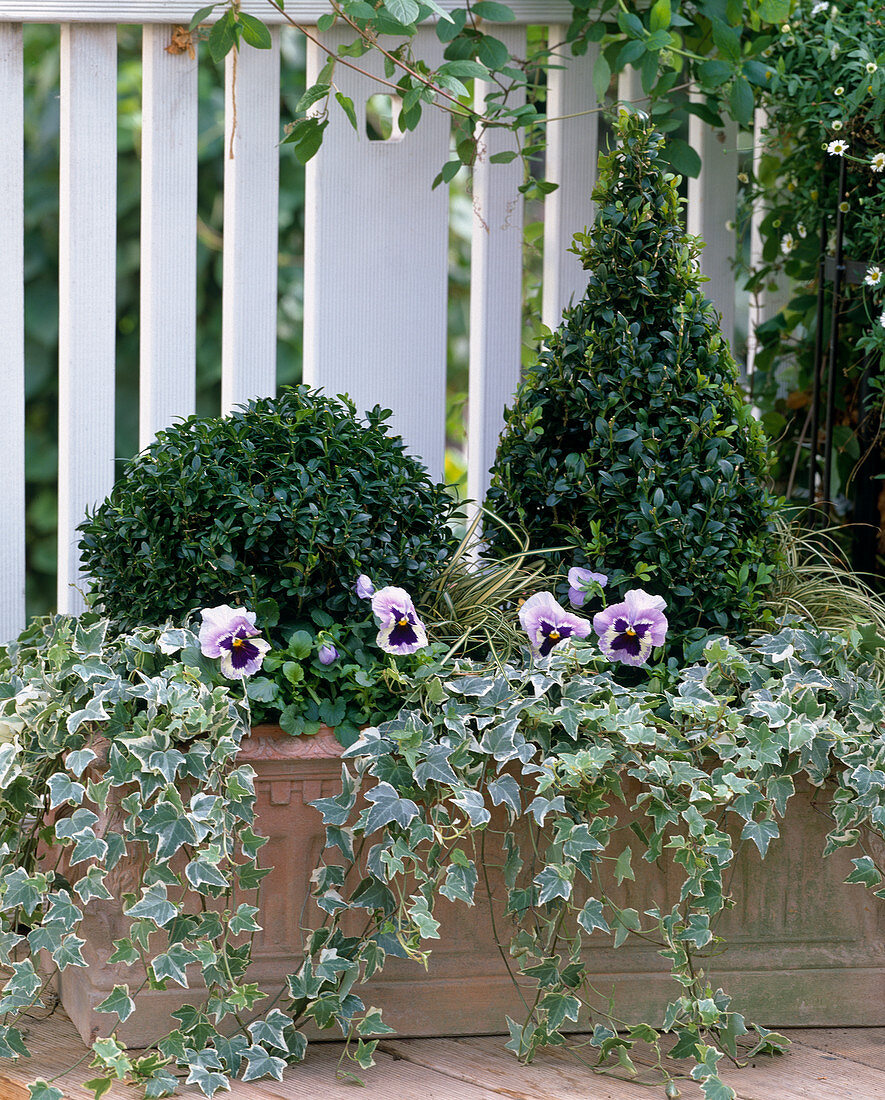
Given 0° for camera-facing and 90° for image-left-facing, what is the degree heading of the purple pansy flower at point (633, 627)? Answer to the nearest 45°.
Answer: approximately 0°

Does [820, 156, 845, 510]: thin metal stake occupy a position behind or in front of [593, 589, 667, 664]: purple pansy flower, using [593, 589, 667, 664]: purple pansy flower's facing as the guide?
behind

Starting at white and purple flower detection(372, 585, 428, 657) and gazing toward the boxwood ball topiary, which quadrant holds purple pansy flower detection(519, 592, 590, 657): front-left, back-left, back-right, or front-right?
back-right

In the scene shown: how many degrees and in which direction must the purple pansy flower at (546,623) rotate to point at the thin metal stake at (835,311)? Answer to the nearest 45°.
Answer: approximately 135° to its left
